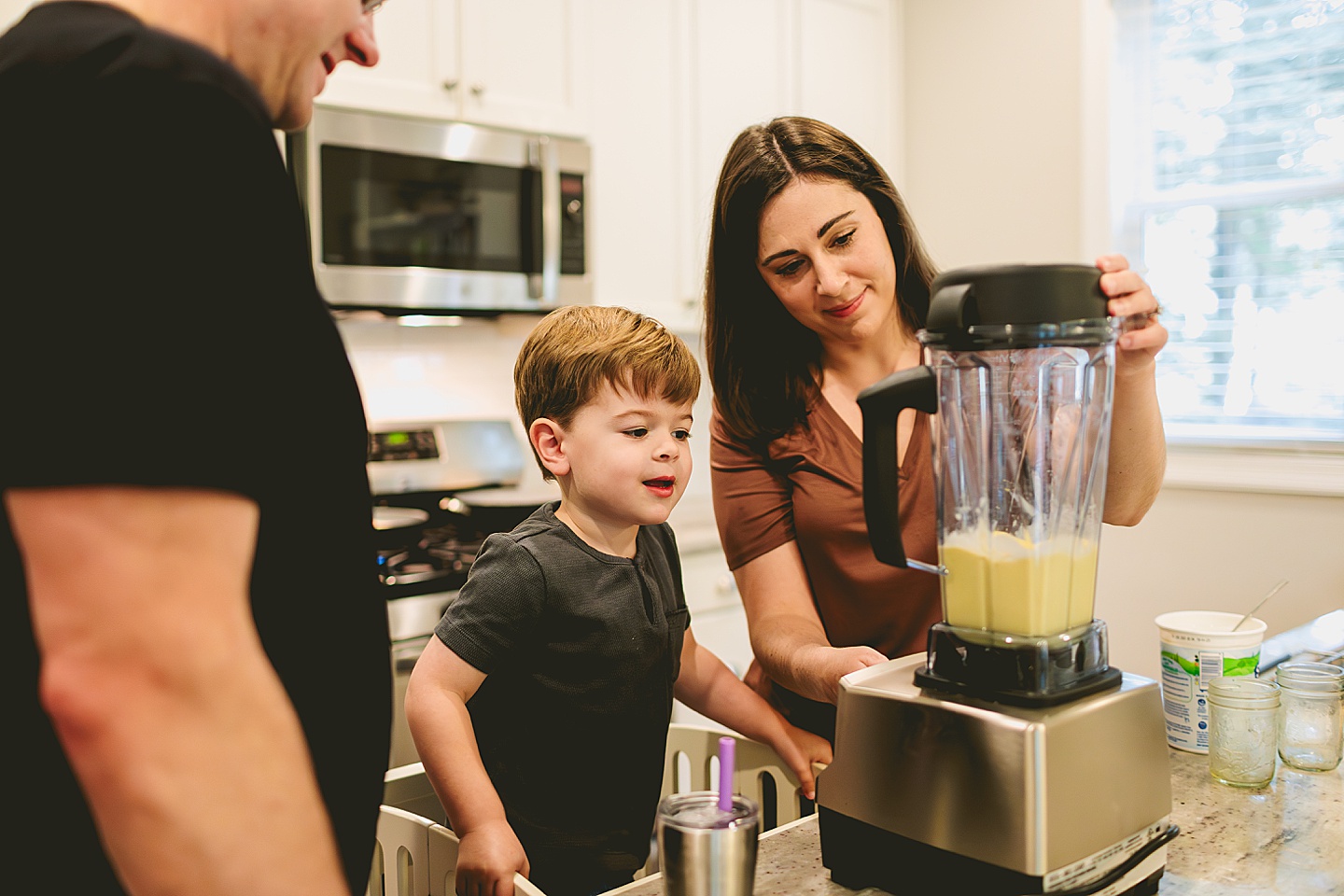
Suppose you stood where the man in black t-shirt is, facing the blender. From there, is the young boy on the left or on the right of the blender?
left

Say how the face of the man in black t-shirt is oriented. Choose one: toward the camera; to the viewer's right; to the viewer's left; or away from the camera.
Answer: to the viewer's right

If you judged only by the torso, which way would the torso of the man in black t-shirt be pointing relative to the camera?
to the viewer's right

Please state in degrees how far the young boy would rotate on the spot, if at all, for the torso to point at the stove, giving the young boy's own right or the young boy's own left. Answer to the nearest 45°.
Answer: approximately 135° to the young boy's own left
